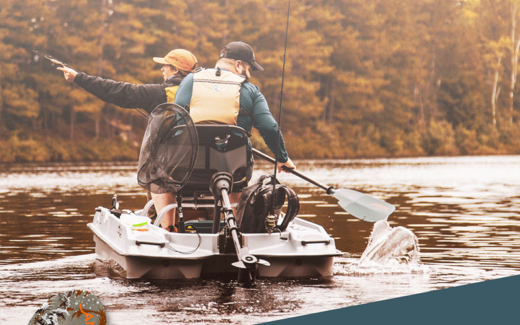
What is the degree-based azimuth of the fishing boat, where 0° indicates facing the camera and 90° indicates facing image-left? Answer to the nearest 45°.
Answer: approximately 180°

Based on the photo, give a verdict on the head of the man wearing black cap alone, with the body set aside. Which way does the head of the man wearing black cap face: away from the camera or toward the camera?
away from the camera

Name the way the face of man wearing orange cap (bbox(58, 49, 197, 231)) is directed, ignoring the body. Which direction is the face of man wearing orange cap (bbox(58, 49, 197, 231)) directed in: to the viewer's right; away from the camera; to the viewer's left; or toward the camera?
to the viewer's left
